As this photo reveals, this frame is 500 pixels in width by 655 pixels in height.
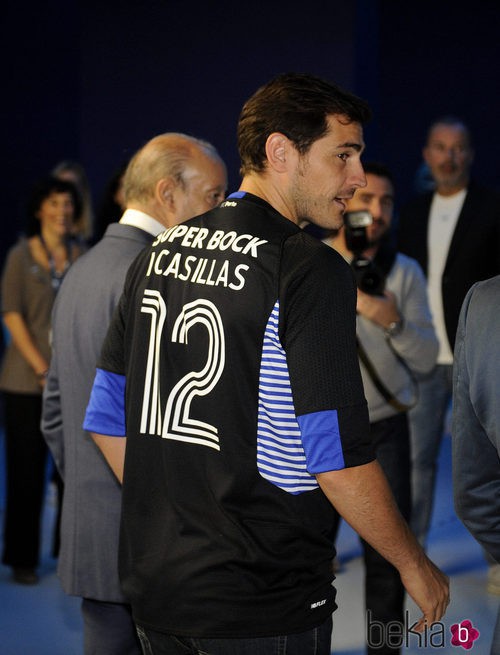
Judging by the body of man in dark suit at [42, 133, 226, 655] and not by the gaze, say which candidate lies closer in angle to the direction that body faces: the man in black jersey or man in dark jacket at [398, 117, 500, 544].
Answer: the man in dark jacket

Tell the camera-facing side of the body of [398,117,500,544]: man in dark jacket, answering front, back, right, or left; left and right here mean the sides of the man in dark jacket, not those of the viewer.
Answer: front

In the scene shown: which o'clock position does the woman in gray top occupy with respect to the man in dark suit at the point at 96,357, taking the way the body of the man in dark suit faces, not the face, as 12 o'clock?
The woman in gray top is roughly at 10 o'clock from the man in dark suit.

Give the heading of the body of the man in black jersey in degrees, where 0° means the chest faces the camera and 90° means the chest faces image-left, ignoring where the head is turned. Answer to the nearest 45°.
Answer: approximately 225°

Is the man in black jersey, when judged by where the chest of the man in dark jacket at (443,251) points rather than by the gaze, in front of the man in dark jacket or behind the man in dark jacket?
in front

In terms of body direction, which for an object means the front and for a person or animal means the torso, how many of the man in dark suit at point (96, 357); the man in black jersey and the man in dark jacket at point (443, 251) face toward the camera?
1

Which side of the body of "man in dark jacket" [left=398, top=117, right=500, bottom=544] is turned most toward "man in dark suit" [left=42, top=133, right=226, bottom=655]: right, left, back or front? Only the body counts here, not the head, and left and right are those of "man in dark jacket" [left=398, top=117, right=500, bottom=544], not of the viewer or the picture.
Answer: front

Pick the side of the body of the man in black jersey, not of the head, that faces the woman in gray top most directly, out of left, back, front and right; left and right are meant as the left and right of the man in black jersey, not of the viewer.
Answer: left

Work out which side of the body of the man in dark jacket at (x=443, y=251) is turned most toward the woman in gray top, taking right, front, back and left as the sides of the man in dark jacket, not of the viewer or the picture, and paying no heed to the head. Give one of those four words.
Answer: right

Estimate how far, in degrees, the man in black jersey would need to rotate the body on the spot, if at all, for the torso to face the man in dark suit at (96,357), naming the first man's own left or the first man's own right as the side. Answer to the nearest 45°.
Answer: approximately 90° to the first man's own left

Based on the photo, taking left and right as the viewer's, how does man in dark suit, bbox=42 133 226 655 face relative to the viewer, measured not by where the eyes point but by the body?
facing away from the viewer and to the right of the viewer

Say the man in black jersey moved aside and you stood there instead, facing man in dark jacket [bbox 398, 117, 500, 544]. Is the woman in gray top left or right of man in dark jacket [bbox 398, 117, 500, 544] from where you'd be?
left

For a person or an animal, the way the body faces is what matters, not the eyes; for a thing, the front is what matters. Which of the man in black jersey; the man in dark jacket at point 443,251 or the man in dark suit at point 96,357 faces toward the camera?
the man in dark jacket at point 443,251

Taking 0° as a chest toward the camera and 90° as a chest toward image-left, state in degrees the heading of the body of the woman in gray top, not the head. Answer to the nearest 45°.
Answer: approximately 315°

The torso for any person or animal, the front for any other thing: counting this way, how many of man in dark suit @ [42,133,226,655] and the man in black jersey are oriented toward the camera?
0
